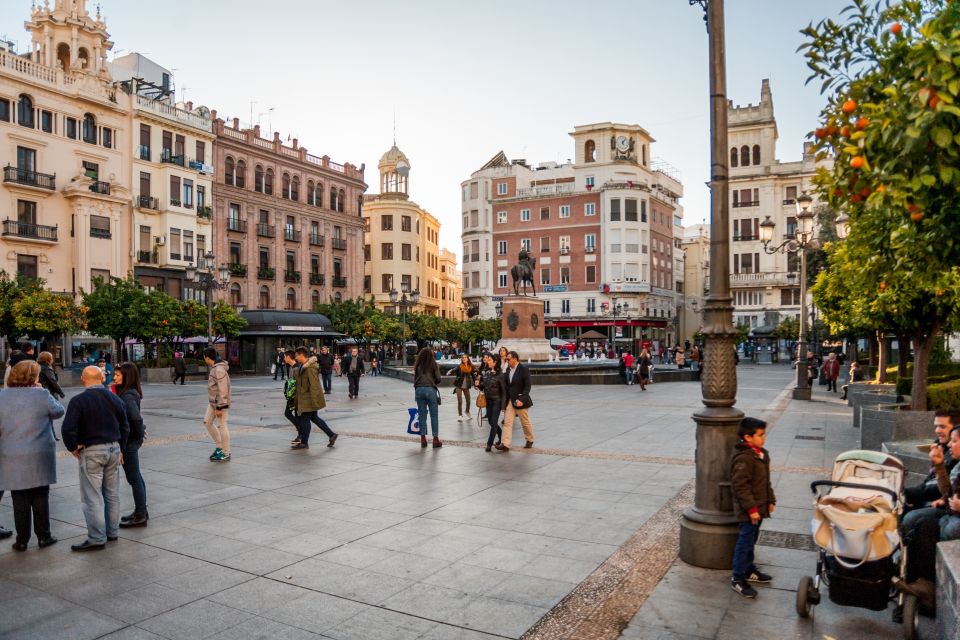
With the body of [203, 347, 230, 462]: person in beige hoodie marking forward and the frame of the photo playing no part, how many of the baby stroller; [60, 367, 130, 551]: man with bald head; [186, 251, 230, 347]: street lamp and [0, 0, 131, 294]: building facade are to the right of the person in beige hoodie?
2

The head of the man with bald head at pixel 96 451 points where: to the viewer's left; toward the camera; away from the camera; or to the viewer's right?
away from the camera

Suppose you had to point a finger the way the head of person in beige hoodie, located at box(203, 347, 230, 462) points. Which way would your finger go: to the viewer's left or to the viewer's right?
to the viewer's left

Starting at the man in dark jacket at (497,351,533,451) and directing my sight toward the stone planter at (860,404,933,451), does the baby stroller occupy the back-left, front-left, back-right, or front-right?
front-right

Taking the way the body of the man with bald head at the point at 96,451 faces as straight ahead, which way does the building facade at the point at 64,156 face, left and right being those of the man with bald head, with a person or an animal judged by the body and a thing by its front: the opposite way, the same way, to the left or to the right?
the opposite way

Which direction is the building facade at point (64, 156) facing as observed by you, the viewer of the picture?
facing the viewer and to the right of the viewer

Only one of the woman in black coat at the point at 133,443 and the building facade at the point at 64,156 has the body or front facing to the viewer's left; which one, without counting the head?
the woman in black coat

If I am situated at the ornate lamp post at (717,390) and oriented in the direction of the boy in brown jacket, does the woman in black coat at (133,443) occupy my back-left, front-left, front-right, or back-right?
back-right

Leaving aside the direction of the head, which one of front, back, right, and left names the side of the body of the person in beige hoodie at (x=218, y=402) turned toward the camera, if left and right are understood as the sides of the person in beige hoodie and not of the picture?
left

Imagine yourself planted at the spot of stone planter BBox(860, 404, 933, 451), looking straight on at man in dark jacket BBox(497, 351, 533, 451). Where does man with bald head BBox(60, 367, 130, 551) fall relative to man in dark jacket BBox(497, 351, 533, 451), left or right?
left

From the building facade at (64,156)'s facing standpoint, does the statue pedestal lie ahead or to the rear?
ahead

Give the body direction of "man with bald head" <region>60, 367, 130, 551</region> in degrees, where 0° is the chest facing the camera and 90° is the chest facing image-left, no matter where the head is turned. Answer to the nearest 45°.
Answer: approximately 135°

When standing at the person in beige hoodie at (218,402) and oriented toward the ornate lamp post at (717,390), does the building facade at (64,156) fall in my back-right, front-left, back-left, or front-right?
back-left

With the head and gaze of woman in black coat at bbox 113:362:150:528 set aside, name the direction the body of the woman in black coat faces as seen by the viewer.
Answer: to the viewer's left
